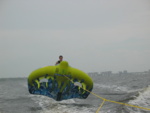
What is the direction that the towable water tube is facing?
toward the camera
